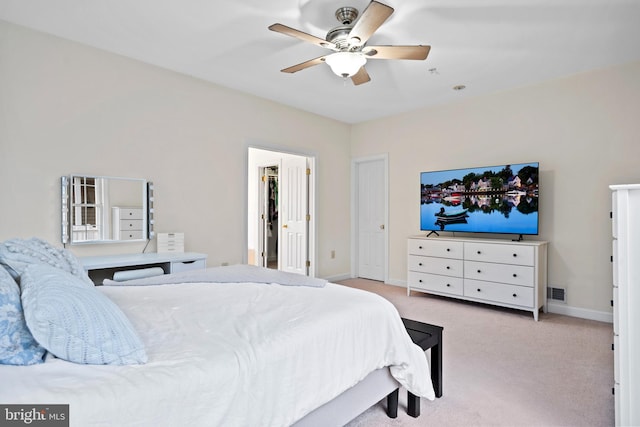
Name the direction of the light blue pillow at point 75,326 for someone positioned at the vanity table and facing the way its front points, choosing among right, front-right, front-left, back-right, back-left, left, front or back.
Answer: front-right

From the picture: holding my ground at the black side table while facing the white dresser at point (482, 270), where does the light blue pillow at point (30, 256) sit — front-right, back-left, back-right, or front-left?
back-left

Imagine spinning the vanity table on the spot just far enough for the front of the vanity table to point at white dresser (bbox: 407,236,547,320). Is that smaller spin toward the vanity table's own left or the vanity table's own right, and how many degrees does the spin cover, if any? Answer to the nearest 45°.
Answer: approximately 45° to the vanity table's own left

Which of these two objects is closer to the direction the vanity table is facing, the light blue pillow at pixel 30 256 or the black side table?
the black side table

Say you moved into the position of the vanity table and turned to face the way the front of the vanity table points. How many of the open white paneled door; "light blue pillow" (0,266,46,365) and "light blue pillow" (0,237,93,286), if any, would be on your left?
1

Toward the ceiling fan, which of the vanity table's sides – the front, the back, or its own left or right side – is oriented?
front

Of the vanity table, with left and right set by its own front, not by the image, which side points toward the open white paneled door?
left

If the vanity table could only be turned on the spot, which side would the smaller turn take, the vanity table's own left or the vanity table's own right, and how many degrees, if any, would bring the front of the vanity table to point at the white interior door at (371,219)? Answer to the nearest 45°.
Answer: approximately 45° to the vanity table's own left

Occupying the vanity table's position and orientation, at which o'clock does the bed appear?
The bed is roughly at 1 o'clock from the vanity table.

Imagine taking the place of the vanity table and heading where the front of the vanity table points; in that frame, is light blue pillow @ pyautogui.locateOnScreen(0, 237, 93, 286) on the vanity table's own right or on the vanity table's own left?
on the vanity table's own right

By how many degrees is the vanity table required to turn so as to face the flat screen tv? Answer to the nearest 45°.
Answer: approximately 45° to its left
